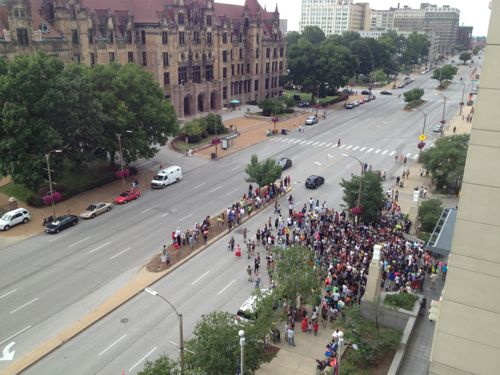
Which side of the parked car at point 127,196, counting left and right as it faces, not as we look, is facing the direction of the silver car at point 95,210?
front

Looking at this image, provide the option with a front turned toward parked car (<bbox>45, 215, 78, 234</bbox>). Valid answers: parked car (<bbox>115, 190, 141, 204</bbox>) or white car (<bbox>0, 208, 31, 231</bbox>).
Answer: parked car (<bbox>115, 190, 141, 204</bbox>)

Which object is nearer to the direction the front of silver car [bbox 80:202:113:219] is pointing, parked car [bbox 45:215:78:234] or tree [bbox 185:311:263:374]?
the parked car

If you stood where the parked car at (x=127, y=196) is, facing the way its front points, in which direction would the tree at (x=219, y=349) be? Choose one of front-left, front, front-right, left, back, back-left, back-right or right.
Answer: front-left

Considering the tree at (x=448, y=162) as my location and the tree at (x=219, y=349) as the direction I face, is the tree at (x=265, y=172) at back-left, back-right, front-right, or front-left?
front-right

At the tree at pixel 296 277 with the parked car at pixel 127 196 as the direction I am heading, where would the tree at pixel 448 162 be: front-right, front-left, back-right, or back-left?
front-right

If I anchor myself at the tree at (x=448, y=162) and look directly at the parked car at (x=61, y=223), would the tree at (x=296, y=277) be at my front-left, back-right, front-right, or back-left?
front-left

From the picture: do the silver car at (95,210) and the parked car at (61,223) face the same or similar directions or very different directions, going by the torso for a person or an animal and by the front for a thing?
same or similar directions

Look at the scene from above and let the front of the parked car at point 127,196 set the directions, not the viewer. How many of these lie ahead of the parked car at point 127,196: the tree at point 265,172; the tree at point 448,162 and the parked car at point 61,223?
1

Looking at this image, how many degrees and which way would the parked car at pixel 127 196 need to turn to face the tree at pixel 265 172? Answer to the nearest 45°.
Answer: approximately 135° to its left

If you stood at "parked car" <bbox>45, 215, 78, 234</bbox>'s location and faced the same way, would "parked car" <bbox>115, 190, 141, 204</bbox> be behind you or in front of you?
behind

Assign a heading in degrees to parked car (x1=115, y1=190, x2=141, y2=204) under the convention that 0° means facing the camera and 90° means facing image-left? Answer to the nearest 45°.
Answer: approximately 45°

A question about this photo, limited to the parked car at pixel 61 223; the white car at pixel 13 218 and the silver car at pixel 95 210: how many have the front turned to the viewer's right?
0

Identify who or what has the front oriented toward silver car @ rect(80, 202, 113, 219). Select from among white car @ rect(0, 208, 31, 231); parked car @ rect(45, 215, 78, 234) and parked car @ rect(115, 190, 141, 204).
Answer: parked car @ rect(115, 190, 141, 204)

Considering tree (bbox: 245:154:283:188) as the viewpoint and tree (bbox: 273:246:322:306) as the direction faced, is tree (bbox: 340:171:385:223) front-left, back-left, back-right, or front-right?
front-left

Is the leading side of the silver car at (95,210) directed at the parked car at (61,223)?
yes

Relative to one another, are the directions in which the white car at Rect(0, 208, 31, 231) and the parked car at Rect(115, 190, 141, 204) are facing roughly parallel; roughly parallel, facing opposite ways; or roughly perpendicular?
roughly parallel

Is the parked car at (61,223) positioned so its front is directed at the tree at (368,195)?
no

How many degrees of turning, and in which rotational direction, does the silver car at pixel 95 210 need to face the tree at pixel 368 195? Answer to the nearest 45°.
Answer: approximately 90° to its left

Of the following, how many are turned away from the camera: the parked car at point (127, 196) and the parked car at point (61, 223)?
0

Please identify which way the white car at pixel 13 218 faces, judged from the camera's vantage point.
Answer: facing the viewer and to the left of the viewer

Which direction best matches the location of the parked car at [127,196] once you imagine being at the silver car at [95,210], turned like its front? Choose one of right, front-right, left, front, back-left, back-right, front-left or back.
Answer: back

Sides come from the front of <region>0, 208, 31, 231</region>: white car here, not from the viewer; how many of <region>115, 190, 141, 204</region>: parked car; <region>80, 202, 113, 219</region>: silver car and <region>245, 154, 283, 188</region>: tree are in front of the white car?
0
